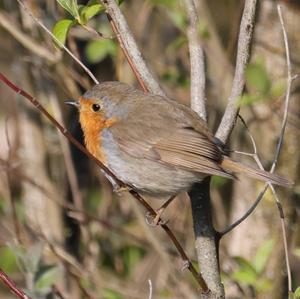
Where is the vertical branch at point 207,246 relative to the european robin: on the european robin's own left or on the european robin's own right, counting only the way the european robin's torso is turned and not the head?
on the european robin's own right

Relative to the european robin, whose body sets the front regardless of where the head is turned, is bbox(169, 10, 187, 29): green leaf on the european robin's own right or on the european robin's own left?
on the european robin's own right

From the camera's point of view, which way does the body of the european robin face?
to the viewer's left

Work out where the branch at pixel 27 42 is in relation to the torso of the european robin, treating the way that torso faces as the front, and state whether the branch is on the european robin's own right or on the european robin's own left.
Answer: on the european robin's own right

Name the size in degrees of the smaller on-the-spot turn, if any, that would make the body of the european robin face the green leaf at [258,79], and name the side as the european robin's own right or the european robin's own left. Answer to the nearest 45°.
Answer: approximately 135° to the european robin's own right
